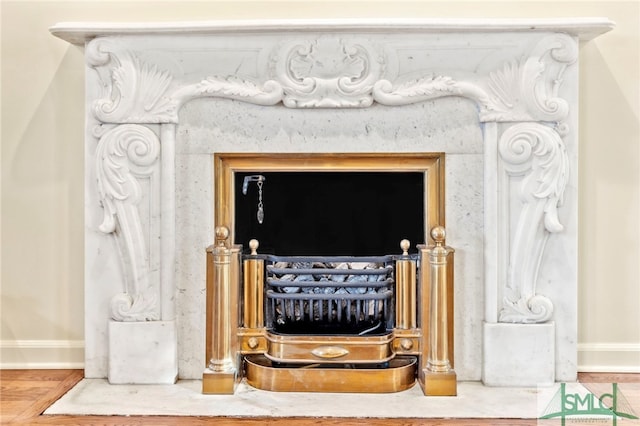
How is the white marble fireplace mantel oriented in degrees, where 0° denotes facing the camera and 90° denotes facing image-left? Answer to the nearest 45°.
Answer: approximately 0°
